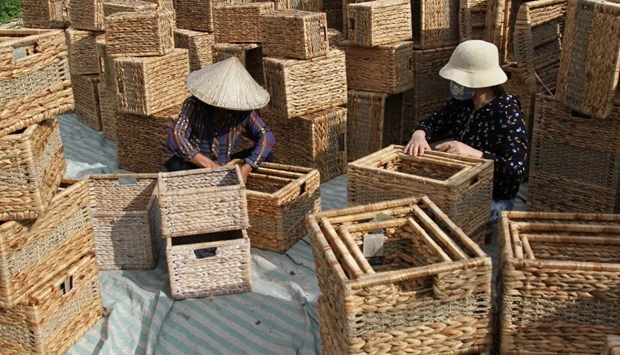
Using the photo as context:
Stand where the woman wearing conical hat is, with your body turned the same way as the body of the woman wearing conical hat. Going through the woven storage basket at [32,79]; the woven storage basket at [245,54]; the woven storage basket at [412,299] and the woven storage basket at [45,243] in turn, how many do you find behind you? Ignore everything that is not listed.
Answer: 1

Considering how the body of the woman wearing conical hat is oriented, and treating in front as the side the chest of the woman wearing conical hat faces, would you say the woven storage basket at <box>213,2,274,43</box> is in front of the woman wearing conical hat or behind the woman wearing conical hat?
behind

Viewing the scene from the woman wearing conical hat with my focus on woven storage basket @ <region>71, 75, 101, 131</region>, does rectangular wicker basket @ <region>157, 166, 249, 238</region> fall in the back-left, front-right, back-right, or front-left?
back-left

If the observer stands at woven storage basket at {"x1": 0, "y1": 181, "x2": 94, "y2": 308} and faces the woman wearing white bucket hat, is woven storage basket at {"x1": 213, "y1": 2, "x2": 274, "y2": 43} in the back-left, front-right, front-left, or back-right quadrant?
front-left

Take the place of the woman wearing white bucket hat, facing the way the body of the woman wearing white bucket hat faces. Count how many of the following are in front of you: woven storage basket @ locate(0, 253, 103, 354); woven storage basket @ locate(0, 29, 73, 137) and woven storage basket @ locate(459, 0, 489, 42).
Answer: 2

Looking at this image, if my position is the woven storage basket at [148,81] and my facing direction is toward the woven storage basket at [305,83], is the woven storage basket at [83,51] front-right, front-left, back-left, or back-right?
back-left

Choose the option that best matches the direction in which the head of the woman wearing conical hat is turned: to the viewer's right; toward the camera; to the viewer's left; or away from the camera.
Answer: toward the camera

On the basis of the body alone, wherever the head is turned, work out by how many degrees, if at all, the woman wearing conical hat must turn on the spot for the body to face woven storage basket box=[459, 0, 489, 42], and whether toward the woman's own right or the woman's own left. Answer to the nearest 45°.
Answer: approximately 135° to the woman's own left

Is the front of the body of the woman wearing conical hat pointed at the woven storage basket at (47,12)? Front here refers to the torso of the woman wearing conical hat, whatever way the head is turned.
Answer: no

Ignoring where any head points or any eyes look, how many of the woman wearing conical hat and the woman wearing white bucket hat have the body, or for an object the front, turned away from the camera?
0

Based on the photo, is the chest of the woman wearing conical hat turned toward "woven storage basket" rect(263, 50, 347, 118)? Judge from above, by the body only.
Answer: no

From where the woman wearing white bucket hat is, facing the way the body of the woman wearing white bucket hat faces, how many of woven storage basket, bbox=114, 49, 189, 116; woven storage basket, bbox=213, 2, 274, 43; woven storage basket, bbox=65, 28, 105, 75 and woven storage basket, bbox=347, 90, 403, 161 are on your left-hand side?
0

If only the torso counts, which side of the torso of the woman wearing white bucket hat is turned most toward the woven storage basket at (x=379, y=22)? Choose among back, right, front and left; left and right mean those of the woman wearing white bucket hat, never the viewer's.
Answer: right

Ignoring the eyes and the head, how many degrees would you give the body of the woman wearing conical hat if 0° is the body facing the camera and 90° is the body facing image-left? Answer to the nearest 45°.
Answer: approximately 0°

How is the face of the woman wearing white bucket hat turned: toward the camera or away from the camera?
toward the camera

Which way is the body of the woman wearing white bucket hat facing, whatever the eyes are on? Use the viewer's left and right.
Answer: facing the viewer and to the left of the viewer

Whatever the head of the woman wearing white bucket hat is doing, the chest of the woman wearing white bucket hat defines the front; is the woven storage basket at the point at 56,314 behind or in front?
in front

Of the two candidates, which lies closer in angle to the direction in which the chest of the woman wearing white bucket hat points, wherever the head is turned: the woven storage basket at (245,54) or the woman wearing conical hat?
the woman wearing conical hat

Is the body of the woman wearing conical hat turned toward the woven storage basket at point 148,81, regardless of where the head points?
no
